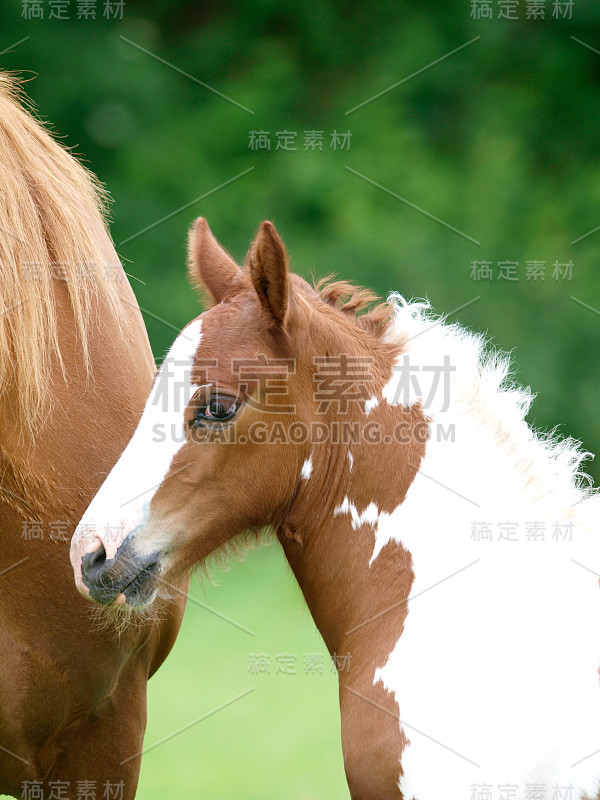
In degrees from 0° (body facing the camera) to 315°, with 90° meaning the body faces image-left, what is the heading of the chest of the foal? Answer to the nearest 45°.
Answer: approximately 90°
